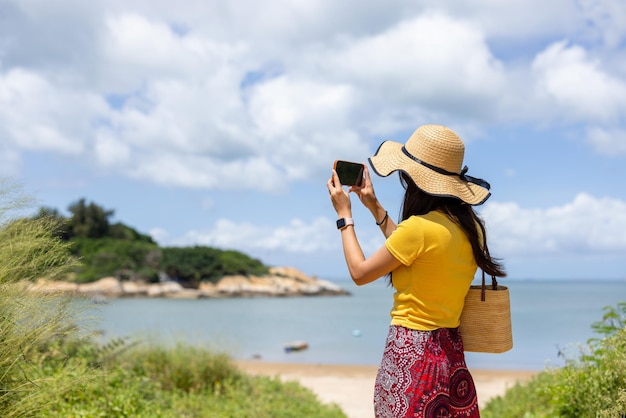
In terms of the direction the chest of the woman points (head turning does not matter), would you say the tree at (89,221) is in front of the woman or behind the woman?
in front

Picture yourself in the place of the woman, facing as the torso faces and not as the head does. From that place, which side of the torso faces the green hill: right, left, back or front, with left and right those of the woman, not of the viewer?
front

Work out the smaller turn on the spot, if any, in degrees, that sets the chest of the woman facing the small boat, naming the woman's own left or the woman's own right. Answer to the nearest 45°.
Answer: approximately 45° to the woman's own right

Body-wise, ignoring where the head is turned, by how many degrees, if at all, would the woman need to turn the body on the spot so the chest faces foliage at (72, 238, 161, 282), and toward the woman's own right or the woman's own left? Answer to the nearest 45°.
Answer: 0° — they already face it

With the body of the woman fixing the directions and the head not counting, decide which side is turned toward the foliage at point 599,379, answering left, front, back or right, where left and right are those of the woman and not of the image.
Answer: right

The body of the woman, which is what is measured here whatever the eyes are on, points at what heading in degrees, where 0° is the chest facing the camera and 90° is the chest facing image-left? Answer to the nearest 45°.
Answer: approximately 135°

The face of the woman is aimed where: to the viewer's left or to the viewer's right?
to the viewer's left

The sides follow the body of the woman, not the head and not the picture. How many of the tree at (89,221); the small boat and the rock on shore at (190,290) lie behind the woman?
0
